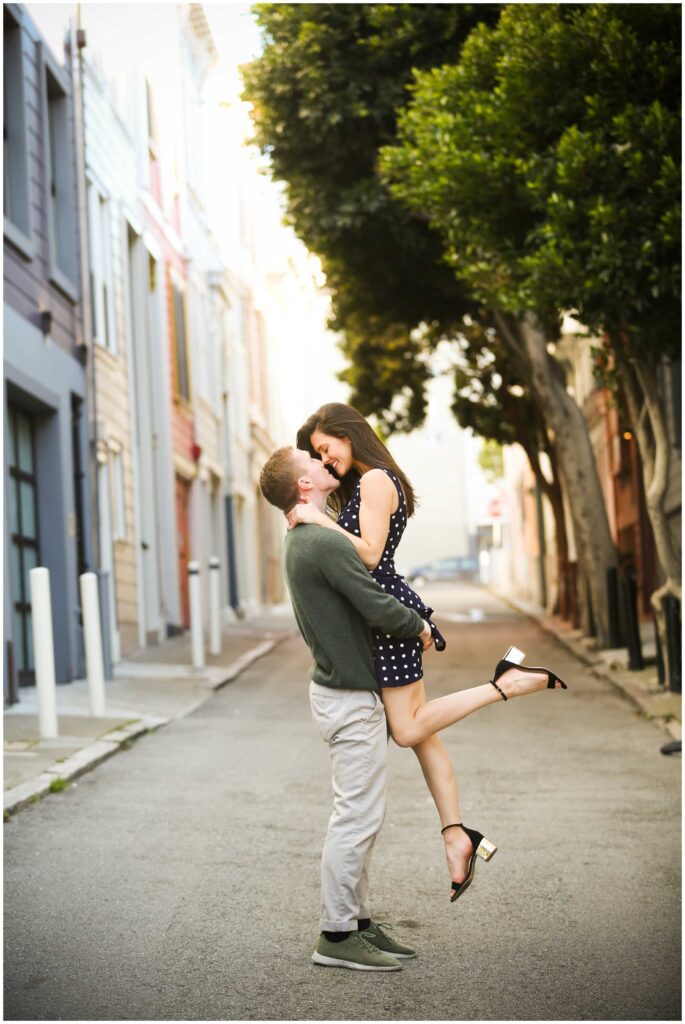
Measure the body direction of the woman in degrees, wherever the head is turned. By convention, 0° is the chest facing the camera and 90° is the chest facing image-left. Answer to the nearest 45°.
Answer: approximately 90°

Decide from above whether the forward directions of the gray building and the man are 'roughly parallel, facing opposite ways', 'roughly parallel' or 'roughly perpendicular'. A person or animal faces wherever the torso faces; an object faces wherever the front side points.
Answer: roughly parallel

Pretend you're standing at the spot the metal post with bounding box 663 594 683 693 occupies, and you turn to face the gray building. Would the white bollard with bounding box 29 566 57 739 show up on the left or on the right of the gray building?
left

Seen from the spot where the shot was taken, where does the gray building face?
facing to the right of the viewer

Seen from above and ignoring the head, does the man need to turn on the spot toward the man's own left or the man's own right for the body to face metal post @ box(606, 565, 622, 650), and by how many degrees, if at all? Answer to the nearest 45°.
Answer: approximately 90° to the man's own left

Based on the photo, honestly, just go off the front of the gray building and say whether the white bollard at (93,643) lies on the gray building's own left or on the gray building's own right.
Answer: on the gray building's own right

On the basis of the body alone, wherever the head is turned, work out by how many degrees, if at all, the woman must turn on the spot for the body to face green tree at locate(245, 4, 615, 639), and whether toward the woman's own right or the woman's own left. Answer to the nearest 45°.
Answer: approximately 90° to the woman's own right

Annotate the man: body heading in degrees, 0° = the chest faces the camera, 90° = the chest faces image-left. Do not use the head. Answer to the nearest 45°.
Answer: approximately 270°

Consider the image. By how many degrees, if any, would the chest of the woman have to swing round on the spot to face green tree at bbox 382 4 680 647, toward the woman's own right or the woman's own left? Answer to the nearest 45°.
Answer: approximately 90° to the woman's own right

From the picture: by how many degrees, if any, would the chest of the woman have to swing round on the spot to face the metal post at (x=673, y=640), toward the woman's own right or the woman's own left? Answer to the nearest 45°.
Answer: approximately 90° to the woman's own right

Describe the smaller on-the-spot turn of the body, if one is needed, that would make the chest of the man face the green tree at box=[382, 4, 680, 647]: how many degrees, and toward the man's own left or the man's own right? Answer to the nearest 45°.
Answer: approximately 90° to the man's own left

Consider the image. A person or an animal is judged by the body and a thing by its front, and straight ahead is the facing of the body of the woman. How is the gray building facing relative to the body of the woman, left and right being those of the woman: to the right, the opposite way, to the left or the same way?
the opposite way
